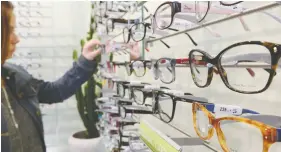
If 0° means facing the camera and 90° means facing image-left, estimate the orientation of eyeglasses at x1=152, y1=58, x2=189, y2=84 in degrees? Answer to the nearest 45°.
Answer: approximately 45°

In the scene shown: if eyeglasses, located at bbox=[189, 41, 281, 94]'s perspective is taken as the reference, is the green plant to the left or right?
on its right

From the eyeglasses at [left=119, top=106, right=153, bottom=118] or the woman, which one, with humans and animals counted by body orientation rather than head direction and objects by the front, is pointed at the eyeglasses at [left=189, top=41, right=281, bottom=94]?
the woman

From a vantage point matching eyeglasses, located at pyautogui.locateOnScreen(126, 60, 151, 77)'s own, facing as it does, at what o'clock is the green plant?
The green plant is roughly at 4 o'clock from the eyeglasses.

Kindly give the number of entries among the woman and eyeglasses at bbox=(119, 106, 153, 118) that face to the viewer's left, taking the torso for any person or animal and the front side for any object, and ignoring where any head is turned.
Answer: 1

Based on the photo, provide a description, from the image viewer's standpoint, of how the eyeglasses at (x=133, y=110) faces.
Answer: facing to the left of the viewer

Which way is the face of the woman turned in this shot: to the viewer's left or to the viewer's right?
to the viewer's right
